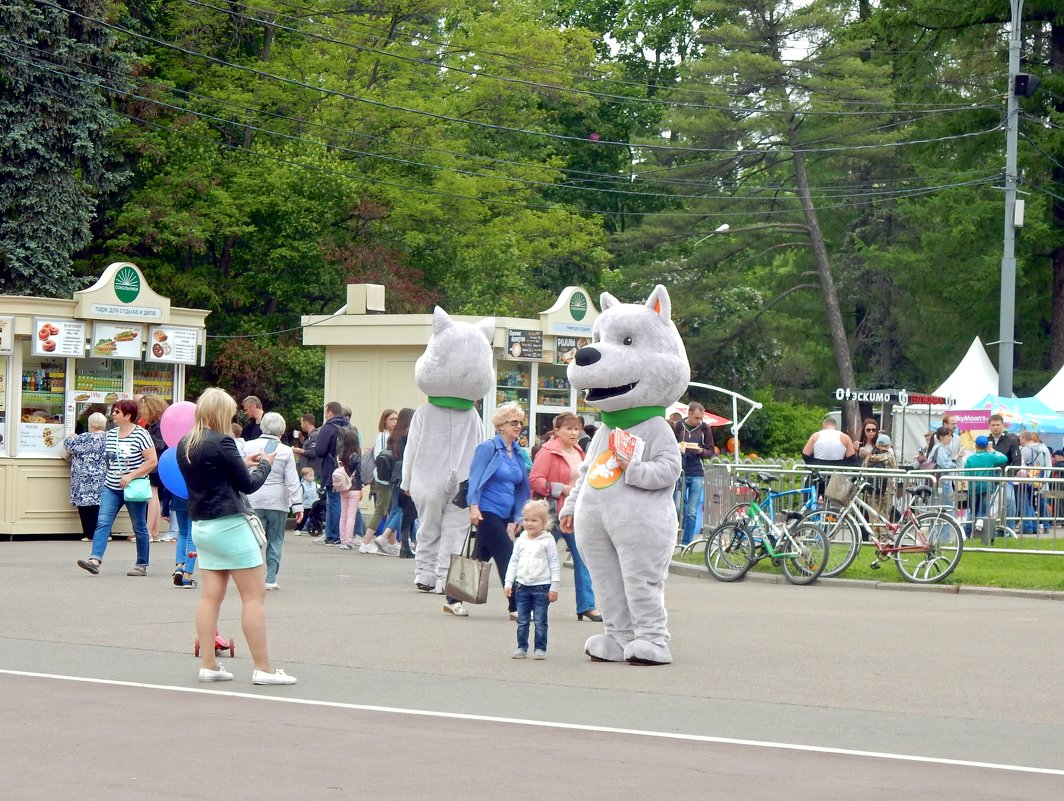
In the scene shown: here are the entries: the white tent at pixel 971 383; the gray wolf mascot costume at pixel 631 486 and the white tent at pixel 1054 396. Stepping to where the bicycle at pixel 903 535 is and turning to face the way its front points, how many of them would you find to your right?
2

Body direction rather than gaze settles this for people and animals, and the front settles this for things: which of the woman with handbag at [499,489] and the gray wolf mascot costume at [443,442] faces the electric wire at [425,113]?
the gray wolf mascot costume

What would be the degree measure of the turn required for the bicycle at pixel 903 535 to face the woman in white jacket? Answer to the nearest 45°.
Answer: approximately 45° to its left

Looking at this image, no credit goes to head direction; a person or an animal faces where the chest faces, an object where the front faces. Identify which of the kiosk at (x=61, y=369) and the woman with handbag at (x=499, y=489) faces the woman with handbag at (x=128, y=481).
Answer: the kiosk

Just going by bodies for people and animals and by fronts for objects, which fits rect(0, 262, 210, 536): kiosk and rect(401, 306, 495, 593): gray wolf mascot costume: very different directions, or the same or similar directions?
very different directions

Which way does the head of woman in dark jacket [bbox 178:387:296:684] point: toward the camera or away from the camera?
away from the camera

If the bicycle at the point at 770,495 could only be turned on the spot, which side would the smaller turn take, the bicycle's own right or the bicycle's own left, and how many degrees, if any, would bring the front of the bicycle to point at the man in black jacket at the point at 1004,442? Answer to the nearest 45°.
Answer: approximately 45° to the bicycle's own left

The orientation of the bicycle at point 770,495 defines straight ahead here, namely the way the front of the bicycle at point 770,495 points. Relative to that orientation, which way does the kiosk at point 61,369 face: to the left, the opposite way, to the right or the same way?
to the right

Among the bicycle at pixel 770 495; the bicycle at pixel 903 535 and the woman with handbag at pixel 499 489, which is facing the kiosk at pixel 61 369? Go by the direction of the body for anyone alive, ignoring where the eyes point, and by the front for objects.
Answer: the bicycle at pixel 903 535

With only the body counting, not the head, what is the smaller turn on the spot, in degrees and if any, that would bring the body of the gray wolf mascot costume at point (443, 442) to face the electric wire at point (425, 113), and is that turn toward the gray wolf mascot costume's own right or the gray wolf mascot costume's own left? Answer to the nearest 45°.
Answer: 0° — they already face it

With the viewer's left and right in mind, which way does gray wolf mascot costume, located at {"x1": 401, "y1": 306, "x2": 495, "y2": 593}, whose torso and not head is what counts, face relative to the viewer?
facing away from the viewer

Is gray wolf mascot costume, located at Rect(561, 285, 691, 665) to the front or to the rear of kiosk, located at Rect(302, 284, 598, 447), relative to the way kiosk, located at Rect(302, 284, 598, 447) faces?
to the front

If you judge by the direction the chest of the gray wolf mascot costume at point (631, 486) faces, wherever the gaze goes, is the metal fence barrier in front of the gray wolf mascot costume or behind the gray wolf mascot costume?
behind

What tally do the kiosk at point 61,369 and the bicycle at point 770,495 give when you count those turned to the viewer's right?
1

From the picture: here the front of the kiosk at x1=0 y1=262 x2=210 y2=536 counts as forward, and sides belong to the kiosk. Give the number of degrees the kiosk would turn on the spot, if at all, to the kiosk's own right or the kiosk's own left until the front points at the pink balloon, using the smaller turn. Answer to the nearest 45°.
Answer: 0° — it already faces it
